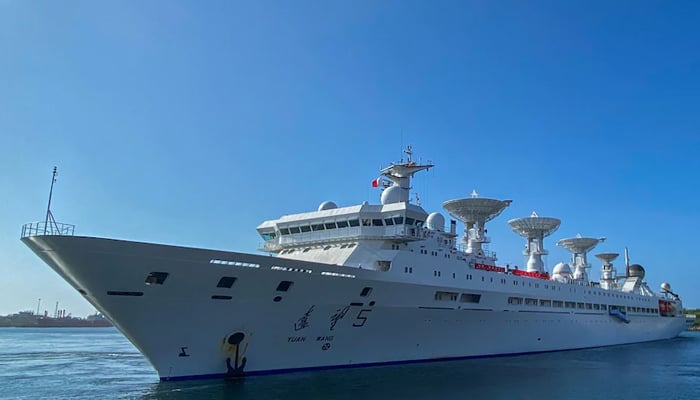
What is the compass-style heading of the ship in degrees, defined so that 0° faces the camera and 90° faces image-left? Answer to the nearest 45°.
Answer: approximately 45°
